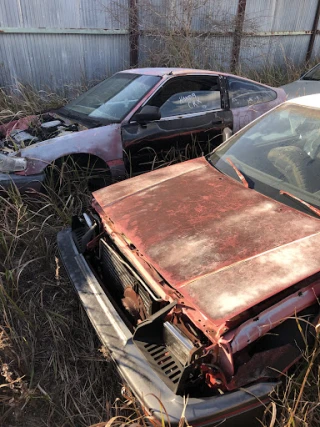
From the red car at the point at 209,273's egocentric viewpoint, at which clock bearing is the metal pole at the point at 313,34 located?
The metal pole is roughly at 5 o'clock from the red car.

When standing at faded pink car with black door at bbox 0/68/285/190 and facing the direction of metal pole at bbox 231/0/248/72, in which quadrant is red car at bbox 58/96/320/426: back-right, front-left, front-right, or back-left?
back-right

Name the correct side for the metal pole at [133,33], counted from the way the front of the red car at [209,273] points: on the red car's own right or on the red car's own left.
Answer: on the red car's own right

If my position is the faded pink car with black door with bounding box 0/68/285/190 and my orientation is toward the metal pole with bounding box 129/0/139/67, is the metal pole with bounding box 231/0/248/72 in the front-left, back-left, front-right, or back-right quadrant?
front-right

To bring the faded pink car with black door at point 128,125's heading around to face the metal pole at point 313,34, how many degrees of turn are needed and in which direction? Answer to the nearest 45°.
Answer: approximately 180°

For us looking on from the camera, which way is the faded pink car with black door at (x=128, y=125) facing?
facing the viewer and to the left of the viewer

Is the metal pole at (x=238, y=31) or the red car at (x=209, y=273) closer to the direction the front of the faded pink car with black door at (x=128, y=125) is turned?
the red car

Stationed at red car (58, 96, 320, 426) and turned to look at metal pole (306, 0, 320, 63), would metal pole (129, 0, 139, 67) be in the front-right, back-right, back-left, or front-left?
front-left

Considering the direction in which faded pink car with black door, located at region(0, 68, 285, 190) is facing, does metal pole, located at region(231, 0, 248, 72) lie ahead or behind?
behind

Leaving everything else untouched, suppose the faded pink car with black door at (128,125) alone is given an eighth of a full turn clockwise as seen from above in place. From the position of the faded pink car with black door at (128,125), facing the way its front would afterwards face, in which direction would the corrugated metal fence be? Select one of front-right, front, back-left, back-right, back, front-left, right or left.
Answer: right

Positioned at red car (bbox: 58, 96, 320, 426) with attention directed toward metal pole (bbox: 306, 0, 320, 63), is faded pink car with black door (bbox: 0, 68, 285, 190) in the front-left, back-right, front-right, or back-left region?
front-left

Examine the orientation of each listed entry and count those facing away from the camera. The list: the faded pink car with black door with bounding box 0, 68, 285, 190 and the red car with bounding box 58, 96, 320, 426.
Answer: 0
